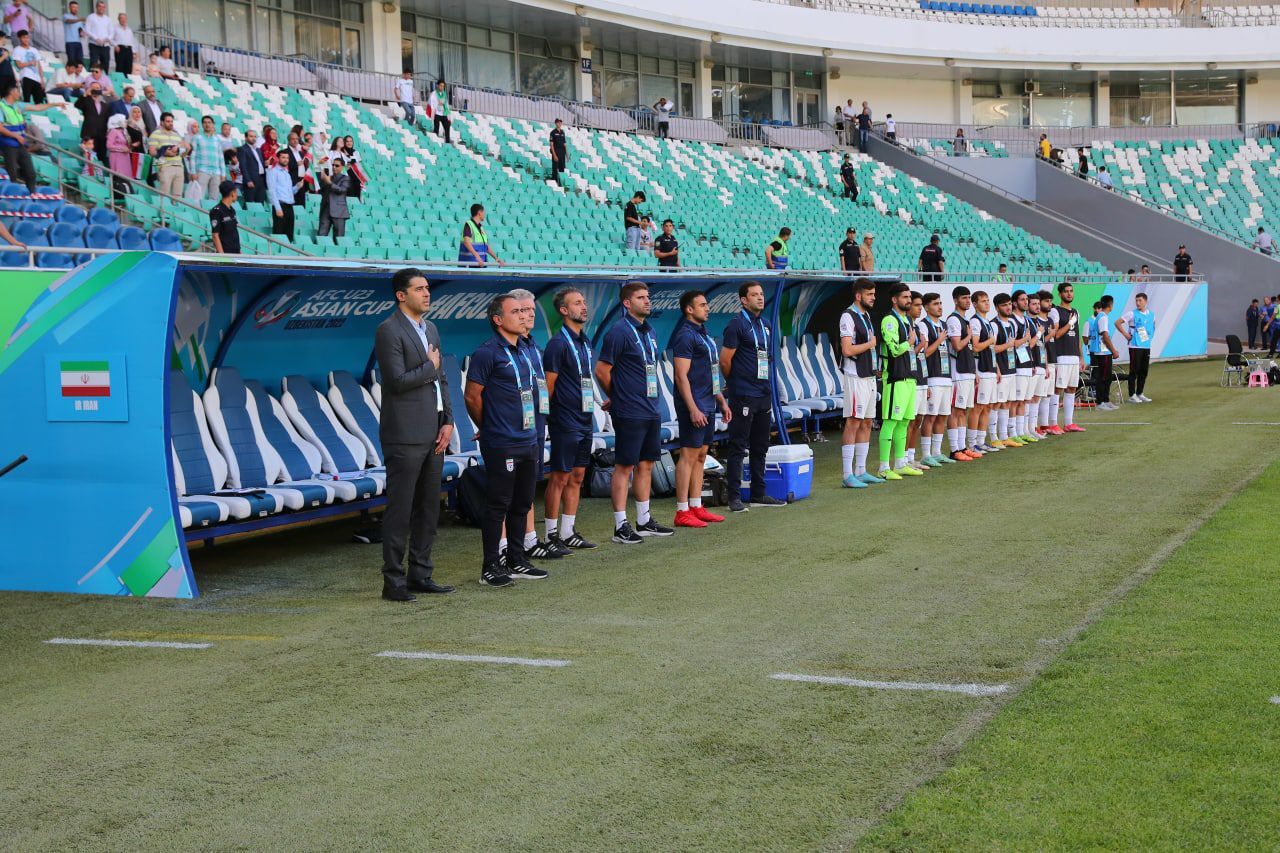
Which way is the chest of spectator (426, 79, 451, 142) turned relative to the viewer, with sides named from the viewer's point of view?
facing the viewer and to the right of the viewer

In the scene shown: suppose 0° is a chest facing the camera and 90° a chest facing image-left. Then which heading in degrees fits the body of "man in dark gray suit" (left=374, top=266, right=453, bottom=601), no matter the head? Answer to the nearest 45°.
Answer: approximately 315°

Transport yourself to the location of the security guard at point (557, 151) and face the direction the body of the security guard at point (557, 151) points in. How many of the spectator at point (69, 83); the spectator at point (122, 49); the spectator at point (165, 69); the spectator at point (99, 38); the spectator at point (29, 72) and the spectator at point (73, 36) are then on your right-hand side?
6

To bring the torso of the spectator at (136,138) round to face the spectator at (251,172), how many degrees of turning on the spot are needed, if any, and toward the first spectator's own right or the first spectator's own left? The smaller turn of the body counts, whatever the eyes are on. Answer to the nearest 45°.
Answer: approximately 45° to the first spectator's own left

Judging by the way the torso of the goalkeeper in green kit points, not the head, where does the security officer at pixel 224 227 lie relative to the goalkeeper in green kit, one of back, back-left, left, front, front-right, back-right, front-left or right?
back-right

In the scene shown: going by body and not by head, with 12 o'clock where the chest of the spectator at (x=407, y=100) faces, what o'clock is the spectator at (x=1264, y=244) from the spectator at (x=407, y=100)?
the spectator at (x=1264, y=244) is roughly at 10 o'clock from the spectator at (x=407, y=100).

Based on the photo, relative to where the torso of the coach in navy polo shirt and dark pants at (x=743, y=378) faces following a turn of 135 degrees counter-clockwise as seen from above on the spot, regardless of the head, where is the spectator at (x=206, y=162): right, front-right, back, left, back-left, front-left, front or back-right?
front-left
